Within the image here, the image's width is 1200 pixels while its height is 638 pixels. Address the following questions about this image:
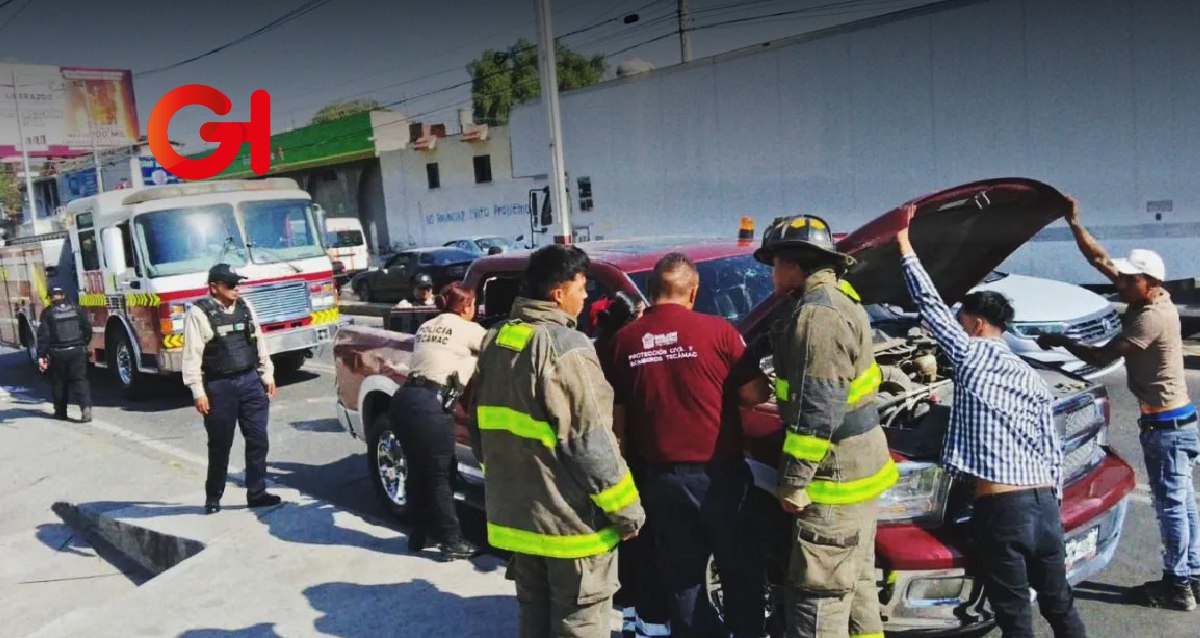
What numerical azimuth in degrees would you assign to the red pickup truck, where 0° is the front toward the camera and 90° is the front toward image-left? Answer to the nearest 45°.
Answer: approximately 315°

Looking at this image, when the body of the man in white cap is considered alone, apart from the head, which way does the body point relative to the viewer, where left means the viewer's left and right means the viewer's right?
facing to the left of the viewer

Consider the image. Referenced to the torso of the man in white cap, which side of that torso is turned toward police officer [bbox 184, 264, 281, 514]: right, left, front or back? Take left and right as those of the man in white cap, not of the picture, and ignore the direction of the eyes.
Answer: front

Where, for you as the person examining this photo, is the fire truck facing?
facing the viewer and to the right of the viewer

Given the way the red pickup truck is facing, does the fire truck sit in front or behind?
behind

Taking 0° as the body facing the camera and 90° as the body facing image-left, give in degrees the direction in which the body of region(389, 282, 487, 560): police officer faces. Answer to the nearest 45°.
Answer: approximately 225°

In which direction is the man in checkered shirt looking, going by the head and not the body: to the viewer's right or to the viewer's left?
to the viewer's left
